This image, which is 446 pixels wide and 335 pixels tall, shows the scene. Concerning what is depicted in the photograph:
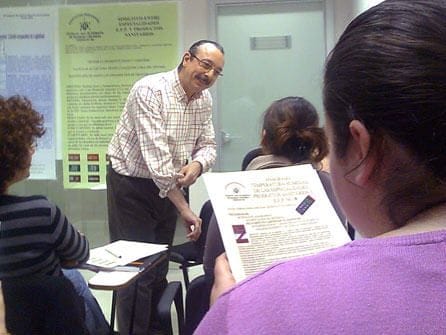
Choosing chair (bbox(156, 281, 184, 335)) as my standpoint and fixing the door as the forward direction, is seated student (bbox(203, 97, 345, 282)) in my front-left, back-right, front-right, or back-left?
front-right

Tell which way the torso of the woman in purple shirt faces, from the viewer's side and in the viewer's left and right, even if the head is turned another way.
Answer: facing away from the viewer and to the left of the viewer

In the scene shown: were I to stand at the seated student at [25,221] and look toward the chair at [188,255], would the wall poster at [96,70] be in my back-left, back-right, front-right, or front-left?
front-left

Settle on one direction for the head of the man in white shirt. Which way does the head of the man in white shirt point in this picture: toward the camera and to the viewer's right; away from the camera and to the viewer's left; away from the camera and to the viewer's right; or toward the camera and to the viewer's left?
toward the camera and to the viewer's right

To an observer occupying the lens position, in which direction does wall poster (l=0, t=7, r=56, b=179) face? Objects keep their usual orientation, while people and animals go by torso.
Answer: facing the viewer

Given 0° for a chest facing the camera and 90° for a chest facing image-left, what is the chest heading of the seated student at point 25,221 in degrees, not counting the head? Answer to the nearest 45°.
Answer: approximately 225°

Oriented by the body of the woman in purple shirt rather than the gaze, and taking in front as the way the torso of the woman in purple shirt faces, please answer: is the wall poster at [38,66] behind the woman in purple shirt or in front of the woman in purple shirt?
in front

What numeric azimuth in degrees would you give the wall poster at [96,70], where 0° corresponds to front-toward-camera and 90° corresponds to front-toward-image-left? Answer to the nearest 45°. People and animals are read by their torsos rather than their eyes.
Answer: approximately 0°

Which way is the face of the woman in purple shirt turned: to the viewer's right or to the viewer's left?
to the viewer's left

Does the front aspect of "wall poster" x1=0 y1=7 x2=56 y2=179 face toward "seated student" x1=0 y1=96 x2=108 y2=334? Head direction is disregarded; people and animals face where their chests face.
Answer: yes

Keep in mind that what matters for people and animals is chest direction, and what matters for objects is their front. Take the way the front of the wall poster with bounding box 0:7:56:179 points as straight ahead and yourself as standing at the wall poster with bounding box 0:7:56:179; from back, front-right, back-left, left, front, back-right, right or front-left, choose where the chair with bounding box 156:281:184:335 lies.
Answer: front

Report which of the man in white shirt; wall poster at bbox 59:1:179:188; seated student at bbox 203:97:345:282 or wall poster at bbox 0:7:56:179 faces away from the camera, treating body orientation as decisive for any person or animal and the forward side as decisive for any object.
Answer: the seated student

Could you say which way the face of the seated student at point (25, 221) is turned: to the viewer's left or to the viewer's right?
to the viewer's right

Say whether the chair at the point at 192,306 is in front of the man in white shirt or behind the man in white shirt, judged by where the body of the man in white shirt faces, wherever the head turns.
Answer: in front

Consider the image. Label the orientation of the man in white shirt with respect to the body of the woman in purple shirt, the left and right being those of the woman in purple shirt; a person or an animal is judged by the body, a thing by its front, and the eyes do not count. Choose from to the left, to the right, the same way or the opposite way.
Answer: the opposite way

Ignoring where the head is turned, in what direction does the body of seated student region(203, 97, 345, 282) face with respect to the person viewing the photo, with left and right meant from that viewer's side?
facing away from the viewer
